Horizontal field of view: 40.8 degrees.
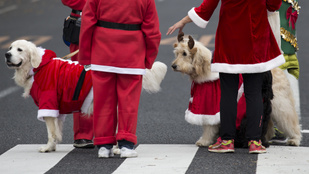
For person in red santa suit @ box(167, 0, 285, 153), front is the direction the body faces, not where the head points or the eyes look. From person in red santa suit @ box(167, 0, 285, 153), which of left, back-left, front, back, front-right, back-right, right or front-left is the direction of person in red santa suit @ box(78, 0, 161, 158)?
right

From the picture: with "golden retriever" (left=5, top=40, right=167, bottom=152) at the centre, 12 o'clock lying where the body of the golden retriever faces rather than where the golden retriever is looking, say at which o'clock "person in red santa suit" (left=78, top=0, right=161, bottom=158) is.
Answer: The person in red santa suit is roughly at 7 o'clock from the golden retriever.

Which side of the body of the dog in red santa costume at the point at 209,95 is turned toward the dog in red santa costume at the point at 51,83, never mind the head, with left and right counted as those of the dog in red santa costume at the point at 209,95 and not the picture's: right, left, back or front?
front

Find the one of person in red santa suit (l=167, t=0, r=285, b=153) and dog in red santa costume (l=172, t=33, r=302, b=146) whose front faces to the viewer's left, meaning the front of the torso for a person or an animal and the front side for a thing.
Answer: the dog in red santa costume

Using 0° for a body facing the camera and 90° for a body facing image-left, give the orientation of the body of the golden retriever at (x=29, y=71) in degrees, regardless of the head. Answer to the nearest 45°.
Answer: approximately 90°

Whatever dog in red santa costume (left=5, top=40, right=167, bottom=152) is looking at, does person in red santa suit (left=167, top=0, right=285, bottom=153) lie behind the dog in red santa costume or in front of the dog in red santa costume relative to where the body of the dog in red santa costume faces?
behind

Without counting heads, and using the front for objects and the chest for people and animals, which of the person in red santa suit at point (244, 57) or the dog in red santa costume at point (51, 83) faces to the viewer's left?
the dog in red santa costume

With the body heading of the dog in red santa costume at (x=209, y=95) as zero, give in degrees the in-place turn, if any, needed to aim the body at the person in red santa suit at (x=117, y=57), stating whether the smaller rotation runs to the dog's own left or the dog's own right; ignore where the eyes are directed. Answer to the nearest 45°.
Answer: approximately 45° to the dog's own left

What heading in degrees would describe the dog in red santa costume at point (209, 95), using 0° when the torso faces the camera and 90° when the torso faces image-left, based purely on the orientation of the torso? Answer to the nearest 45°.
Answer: approximately 90°
